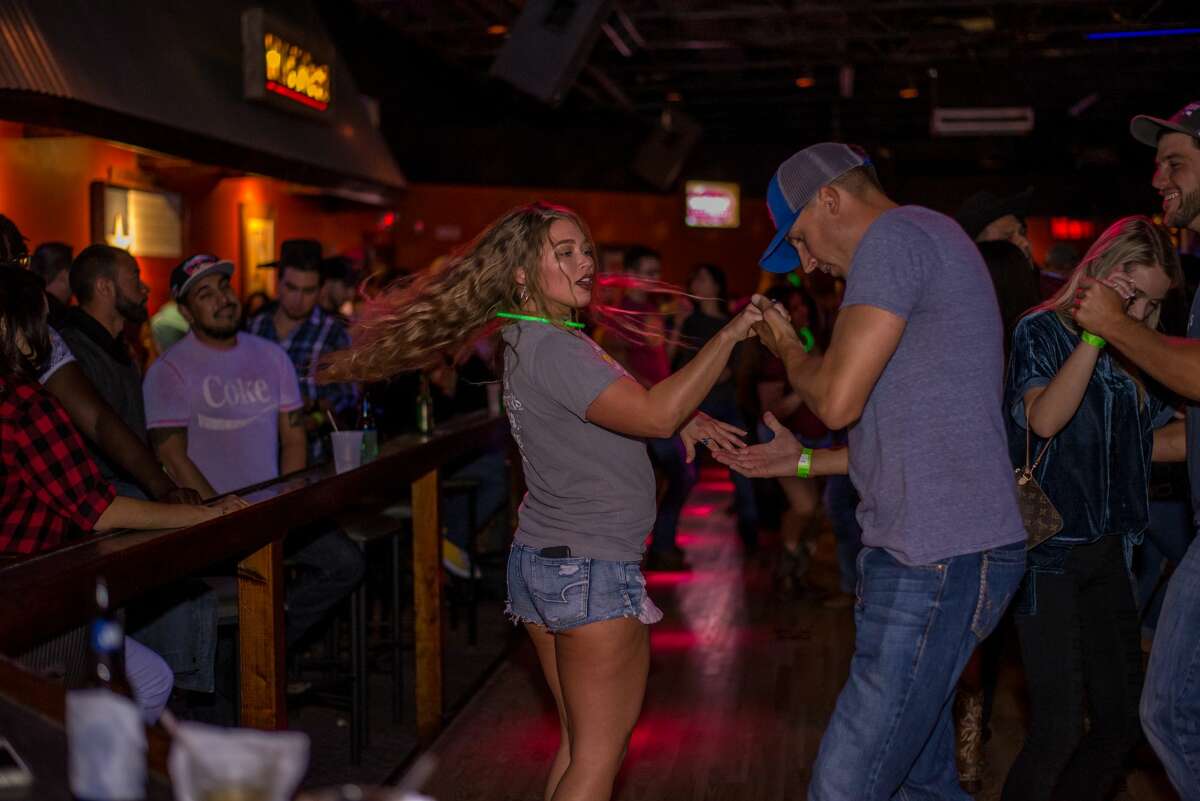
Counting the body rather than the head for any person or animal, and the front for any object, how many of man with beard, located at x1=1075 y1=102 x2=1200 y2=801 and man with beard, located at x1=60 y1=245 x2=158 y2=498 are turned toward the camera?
0

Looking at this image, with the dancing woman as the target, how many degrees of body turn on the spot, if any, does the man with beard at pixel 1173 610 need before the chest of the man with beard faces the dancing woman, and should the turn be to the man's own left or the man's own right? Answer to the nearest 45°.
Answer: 0° — they already face them

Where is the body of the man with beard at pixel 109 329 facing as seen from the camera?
to the viewer's right

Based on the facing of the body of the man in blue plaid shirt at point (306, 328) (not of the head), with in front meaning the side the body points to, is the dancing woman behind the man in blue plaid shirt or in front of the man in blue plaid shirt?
in front

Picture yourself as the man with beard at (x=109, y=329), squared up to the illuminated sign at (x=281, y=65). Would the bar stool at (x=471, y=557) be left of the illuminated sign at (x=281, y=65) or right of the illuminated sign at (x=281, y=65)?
right

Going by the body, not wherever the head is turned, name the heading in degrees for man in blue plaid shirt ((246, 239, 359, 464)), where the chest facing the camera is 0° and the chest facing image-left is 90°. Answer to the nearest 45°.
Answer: approximately 0°

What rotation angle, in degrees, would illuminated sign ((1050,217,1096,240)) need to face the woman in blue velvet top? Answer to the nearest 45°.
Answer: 0° — it already faces them

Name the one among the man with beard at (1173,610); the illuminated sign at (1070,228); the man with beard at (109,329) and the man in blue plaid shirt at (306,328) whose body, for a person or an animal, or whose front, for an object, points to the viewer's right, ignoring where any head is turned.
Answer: the man with beard at (109,329)
